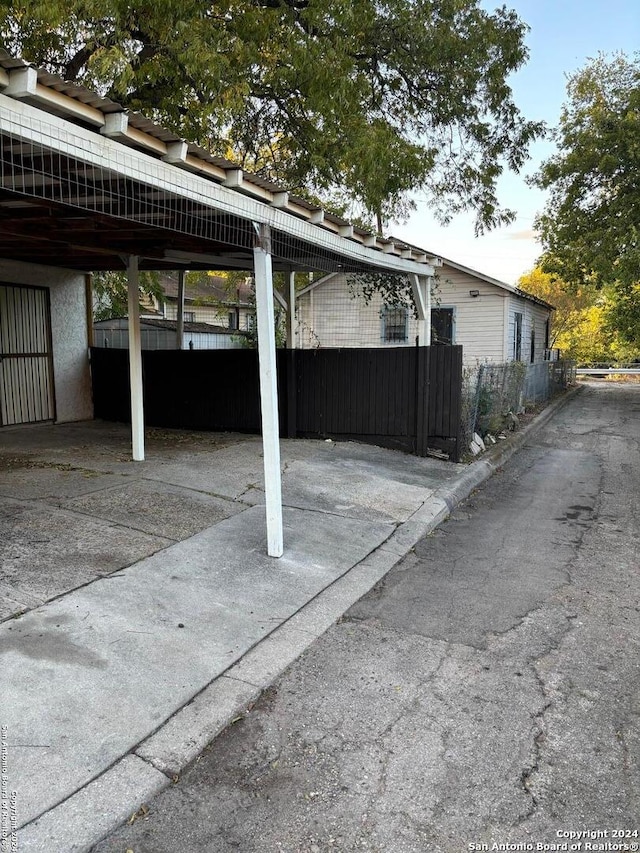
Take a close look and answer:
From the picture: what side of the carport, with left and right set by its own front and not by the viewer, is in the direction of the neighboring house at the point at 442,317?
left

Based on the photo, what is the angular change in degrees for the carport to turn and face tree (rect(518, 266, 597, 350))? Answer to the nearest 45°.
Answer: approximately 90° to its left

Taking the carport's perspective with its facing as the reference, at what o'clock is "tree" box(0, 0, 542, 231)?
The tree is roughly at 8 o'clock from the carport.

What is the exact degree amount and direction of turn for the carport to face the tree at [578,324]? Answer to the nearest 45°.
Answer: approximately 90° to its left

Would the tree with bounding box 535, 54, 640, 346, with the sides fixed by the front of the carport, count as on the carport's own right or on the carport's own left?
on the carport's own left

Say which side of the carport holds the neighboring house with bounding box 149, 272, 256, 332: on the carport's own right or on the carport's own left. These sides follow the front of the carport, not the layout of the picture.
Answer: on the carport's own left

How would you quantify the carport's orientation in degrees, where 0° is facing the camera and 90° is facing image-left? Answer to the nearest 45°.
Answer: approximately 315°
